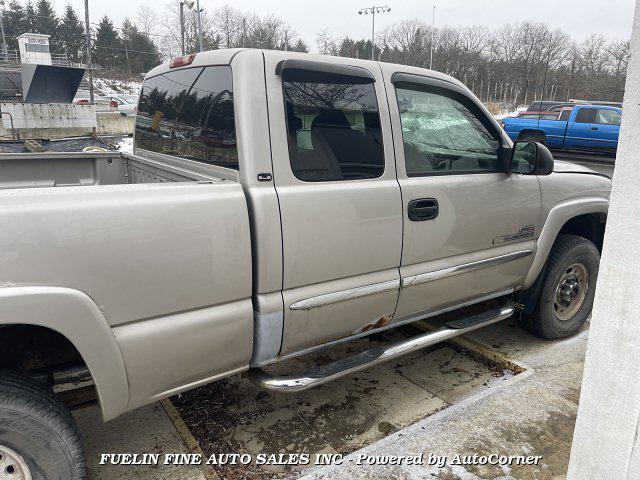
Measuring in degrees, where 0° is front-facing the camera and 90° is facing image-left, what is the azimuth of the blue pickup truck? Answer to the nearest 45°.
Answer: approximately 270°

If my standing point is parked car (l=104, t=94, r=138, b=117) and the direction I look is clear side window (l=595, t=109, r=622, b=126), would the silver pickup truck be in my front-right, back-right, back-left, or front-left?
front-right

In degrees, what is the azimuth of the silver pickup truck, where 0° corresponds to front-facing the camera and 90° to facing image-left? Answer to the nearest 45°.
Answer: approximately 225°

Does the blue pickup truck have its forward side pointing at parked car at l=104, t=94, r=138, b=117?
no

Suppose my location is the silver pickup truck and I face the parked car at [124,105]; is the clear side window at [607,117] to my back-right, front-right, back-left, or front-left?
front-right

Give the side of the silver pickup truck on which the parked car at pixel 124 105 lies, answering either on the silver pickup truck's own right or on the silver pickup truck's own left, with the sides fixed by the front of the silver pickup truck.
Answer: on the silver pickup truck's own left

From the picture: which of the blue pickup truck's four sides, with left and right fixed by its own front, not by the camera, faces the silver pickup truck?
right

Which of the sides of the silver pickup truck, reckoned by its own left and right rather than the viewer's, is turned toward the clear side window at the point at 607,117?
front

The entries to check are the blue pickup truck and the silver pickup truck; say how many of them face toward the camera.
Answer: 0

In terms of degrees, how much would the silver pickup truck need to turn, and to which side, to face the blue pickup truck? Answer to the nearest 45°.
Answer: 0° — it already faces it
